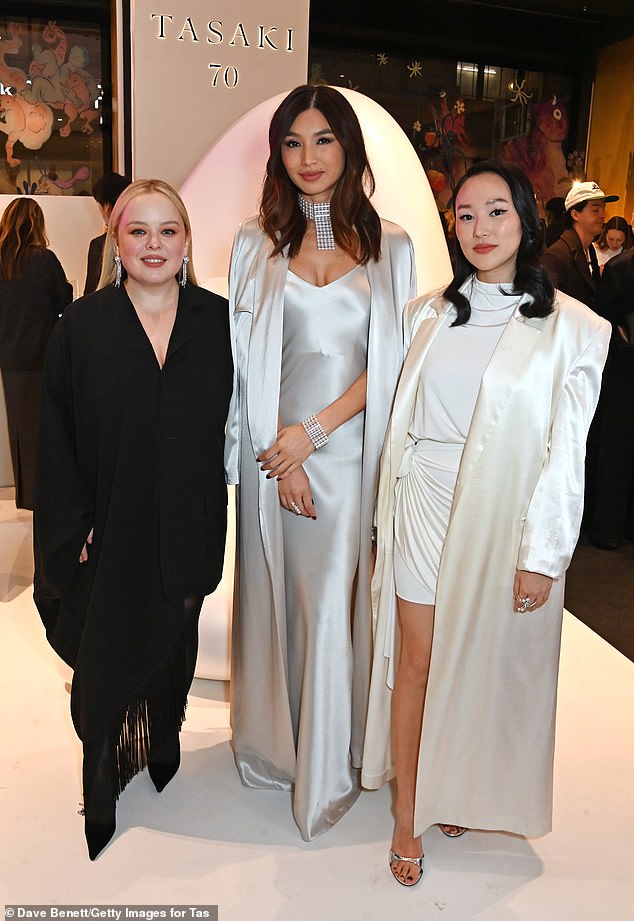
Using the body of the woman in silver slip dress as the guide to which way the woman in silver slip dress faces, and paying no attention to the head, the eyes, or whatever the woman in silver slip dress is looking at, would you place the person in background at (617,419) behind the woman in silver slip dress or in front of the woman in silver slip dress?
behind

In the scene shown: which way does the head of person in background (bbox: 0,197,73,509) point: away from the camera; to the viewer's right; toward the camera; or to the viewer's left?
away from the camera

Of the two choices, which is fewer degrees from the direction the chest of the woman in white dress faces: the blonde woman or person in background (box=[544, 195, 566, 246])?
the blonde woman

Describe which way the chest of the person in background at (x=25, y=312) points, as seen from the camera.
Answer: away from the camera

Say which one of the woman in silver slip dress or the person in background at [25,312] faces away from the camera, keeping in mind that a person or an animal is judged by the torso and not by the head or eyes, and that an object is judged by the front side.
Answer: the person in background

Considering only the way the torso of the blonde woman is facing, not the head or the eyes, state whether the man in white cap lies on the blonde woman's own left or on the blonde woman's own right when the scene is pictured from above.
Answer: on the blonde woman's own left

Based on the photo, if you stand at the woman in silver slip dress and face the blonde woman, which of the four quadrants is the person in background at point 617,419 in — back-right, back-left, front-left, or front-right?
back-right
